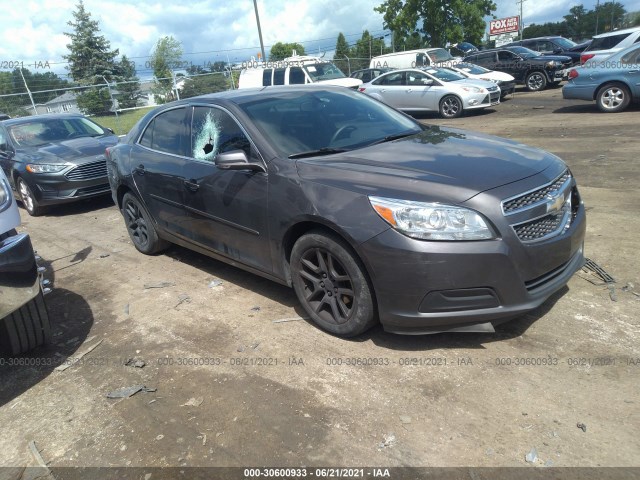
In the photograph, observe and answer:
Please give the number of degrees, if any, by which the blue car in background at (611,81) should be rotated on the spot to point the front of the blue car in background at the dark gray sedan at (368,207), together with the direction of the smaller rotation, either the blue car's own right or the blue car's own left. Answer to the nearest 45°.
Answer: approximately 90° to the blue car's own right

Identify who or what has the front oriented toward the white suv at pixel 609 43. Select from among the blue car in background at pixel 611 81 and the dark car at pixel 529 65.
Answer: the dark car

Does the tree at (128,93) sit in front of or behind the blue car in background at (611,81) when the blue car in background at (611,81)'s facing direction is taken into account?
behind

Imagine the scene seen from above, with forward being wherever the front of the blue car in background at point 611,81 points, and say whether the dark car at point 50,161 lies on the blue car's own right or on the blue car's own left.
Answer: on the blue car's own right

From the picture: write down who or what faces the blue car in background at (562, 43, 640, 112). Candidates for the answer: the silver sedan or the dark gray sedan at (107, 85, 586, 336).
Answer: the silver sedan

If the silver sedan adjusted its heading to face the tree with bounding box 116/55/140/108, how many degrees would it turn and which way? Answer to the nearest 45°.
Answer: approximately 135° to its left

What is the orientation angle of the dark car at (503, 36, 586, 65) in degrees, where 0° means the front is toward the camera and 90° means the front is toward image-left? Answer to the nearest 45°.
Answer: approximately 315°

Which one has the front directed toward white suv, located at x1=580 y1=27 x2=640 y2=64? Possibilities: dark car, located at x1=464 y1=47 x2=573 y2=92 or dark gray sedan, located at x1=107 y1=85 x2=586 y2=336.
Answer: the dark car

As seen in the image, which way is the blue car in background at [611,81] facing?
to the viewer's right

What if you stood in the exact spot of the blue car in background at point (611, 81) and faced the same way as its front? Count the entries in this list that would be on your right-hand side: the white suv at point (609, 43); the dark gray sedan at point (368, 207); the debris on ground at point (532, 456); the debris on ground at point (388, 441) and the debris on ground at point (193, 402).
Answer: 4
